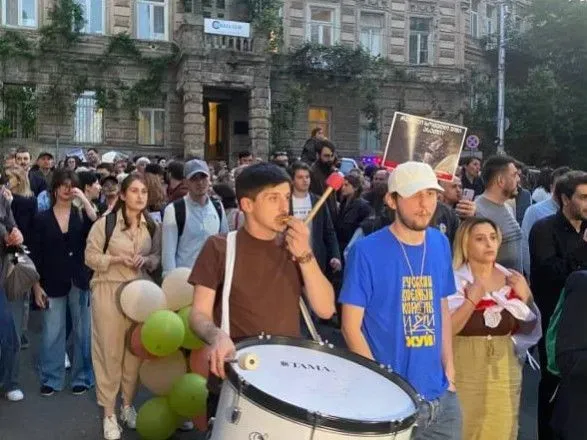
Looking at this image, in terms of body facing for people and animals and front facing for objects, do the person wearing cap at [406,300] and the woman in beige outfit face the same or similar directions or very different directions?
same or similar directions

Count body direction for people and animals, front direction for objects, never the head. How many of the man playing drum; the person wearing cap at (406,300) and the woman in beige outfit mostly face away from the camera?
0

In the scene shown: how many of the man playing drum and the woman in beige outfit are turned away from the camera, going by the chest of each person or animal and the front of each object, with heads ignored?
0

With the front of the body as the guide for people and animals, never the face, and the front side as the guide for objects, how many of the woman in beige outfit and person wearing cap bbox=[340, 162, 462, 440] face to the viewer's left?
0

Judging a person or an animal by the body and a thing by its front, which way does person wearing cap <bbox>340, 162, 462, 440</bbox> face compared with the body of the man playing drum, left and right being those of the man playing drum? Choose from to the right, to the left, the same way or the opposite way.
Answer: the same way

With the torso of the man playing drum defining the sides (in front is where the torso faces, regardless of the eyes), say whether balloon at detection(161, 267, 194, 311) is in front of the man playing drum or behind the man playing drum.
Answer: behind

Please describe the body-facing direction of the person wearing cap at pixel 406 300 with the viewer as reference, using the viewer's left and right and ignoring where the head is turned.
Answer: facing the viewer and to the right of the viewer

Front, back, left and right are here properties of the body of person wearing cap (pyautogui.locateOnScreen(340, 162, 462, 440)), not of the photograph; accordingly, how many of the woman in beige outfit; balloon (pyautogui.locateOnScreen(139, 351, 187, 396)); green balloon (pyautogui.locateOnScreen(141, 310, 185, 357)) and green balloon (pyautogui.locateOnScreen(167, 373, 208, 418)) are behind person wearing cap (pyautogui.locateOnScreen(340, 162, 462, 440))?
4

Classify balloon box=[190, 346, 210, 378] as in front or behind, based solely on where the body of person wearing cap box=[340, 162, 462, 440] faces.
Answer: behind

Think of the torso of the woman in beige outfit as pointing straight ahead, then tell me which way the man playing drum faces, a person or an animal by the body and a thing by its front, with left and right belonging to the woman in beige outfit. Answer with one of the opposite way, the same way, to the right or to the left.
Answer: the same way

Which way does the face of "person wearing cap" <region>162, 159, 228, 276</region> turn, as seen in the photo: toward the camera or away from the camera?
toward the camera
